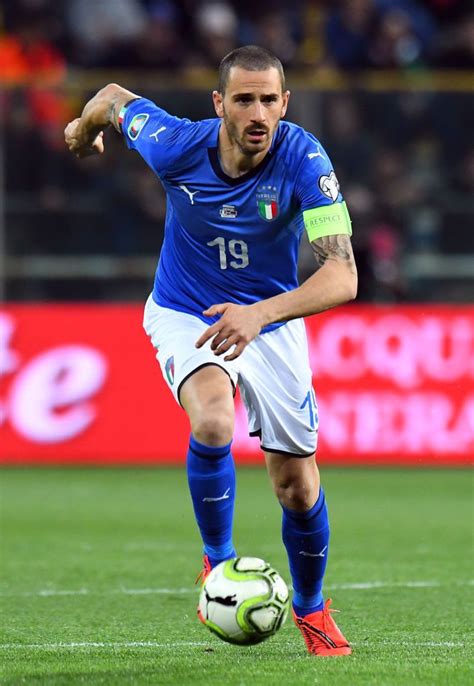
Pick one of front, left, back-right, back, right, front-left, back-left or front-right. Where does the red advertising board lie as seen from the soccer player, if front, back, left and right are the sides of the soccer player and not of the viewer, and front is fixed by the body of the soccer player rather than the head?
back

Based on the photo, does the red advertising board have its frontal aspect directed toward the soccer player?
yes

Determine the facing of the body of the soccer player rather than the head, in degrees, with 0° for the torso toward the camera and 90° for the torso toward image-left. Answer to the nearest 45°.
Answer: approximately 0°

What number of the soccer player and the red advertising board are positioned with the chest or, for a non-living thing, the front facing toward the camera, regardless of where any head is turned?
2

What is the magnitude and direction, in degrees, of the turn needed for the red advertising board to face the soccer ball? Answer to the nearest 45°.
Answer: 0° — it already faces it
